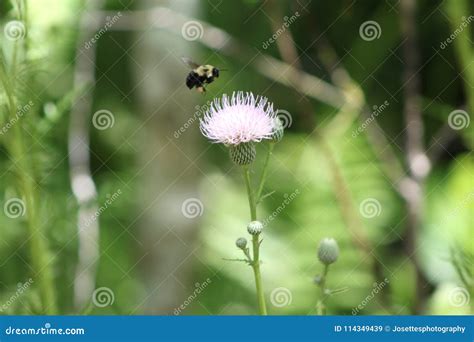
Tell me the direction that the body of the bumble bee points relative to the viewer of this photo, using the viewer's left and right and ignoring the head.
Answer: facing to the right of the viewer
